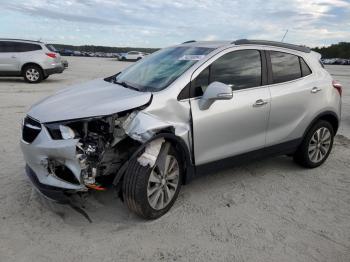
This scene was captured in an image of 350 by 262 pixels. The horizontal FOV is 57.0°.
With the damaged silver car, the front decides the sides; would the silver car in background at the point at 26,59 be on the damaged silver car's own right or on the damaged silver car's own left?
on the damaged silver car's own right

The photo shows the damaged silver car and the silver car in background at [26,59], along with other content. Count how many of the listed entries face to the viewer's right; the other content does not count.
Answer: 0

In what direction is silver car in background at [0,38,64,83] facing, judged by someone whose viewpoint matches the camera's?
facing to the left of the viewer

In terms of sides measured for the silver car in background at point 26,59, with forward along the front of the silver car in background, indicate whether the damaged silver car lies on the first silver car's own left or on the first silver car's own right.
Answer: on the first silver car's own left
